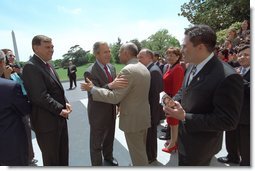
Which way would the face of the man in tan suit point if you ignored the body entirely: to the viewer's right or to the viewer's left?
to the viewer's left

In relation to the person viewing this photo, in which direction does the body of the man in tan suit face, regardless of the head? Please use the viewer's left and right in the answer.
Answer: facing away from the viewer and to the left of the viewer

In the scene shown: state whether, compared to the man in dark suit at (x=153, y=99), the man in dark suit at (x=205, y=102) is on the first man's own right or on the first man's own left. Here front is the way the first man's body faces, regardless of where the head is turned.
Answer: on the first man's own left

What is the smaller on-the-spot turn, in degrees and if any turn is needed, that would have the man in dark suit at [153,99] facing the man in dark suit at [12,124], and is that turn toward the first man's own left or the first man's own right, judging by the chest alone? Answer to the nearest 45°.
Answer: approximately 45° to the first man's own left

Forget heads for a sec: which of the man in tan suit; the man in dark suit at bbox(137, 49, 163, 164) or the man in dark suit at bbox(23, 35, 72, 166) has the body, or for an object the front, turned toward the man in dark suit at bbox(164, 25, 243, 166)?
the man in dark suit at bbox(23, 35, 72, 166)

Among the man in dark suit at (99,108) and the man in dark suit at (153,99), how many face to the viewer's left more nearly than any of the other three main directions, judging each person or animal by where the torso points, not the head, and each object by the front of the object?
1

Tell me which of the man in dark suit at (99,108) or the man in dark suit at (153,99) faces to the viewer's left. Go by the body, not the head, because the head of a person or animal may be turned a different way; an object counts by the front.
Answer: the man in dark suit at (153,99)

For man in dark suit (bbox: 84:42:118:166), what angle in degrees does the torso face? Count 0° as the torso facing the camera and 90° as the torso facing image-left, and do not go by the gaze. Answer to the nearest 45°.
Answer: approximately 315°

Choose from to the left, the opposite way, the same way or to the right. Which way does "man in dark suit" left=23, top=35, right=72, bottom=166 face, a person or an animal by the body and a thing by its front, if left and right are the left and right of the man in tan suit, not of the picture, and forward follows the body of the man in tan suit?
the opposite way

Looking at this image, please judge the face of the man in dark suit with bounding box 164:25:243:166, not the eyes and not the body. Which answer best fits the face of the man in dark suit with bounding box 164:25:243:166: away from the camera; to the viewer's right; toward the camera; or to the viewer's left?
to the viewer's left

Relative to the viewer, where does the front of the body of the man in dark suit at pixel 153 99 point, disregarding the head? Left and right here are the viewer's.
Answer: facing to the left of the viewer

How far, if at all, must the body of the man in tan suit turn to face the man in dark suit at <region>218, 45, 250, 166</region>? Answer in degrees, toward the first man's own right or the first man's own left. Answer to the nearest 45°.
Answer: approximately 135° to the first man's own right

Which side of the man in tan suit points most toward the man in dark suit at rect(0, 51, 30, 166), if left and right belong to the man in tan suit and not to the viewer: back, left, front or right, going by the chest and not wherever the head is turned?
left

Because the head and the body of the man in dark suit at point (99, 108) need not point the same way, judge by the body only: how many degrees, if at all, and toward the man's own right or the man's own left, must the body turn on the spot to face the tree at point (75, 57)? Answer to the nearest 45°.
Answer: approximately 135° to the man's own left

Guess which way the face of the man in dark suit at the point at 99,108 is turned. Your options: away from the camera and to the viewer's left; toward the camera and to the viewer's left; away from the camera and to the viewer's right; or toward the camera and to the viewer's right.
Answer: toward the camera and to the viewer's right
